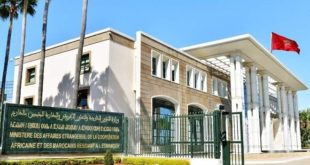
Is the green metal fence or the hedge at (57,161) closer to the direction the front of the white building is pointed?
the green metal fence

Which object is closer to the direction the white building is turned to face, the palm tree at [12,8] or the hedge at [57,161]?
the hedge

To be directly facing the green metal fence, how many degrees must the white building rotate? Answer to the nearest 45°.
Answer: approximately 45° to its right

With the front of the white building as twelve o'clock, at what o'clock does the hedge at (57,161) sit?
The hedge is roughly at 2 o'clock from the white building.

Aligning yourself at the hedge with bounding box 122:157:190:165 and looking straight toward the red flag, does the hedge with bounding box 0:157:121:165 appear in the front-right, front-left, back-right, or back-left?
back-left

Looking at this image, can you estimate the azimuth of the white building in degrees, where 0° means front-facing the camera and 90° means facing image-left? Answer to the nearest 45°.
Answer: approximately 315°
